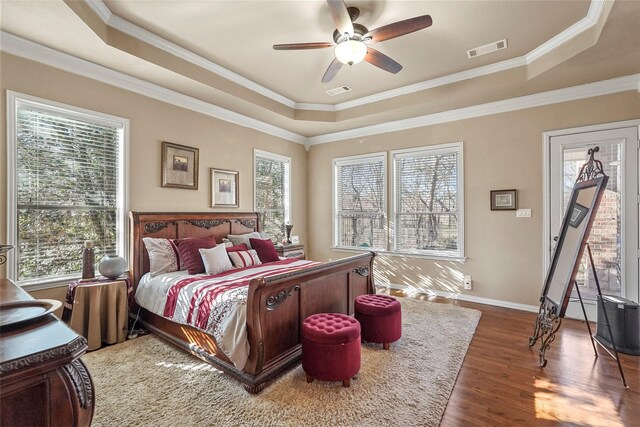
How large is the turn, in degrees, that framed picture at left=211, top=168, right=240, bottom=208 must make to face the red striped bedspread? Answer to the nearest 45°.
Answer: approximately 45° to its right

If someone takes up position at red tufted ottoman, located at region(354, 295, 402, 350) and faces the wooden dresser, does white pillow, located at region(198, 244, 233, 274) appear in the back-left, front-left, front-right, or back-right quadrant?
front-right

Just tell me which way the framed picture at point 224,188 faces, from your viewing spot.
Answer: facing the viewer and to the right of the viewer

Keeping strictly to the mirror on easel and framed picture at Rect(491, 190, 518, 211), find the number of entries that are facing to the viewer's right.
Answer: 0

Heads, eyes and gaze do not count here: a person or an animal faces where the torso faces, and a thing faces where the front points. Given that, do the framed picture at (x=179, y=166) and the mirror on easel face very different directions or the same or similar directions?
very different directions

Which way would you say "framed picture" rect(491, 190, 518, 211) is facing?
toward the camera

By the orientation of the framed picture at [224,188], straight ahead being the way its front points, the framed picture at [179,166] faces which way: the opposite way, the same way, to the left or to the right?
the same way

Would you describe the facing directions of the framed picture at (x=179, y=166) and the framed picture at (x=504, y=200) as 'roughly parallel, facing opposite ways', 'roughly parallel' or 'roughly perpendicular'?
roughly perpendicular

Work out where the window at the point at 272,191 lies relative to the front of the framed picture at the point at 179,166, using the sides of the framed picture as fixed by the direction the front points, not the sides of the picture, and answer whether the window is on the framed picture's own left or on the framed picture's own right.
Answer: on the framed picture's own left

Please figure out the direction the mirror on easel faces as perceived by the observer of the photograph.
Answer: facing the viewer and to the left of the viewer

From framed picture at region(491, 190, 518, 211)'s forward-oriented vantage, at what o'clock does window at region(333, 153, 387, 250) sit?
The window is roughly at 3 o'clock from the framed picture.

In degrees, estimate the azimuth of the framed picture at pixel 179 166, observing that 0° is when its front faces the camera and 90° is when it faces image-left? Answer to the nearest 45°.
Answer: approximately 315°

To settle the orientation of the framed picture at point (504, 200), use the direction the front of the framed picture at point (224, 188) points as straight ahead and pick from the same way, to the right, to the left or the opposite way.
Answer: to the right

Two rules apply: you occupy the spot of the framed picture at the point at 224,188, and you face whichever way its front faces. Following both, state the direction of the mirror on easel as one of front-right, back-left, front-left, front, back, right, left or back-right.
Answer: front

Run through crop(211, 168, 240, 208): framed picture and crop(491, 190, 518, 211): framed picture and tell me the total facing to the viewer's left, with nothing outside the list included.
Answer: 0

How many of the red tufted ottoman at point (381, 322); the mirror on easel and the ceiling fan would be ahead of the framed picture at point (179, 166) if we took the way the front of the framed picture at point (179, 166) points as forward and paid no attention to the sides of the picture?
3
